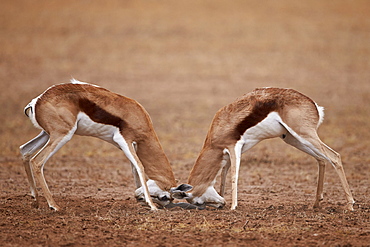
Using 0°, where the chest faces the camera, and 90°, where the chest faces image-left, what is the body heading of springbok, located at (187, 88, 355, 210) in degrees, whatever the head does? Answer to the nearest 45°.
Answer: approximately 90°

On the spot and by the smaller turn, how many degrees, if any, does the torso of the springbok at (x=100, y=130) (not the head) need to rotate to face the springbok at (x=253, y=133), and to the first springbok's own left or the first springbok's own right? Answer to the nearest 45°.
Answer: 0° — it already faces it

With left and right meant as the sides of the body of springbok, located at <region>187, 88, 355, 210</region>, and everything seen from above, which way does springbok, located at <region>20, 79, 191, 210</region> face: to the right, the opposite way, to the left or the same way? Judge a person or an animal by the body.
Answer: the opposite way

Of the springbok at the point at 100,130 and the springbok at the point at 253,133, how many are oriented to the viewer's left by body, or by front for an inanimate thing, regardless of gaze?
1

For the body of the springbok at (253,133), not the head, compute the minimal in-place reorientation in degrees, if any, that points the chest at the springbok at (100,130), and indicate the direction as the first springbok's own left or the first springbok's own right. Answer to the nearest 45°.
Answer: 0° — it already faces it

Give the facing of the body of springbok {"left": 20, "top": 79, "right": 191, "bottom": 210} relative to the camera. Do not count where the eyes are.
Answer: to the viewer's right
